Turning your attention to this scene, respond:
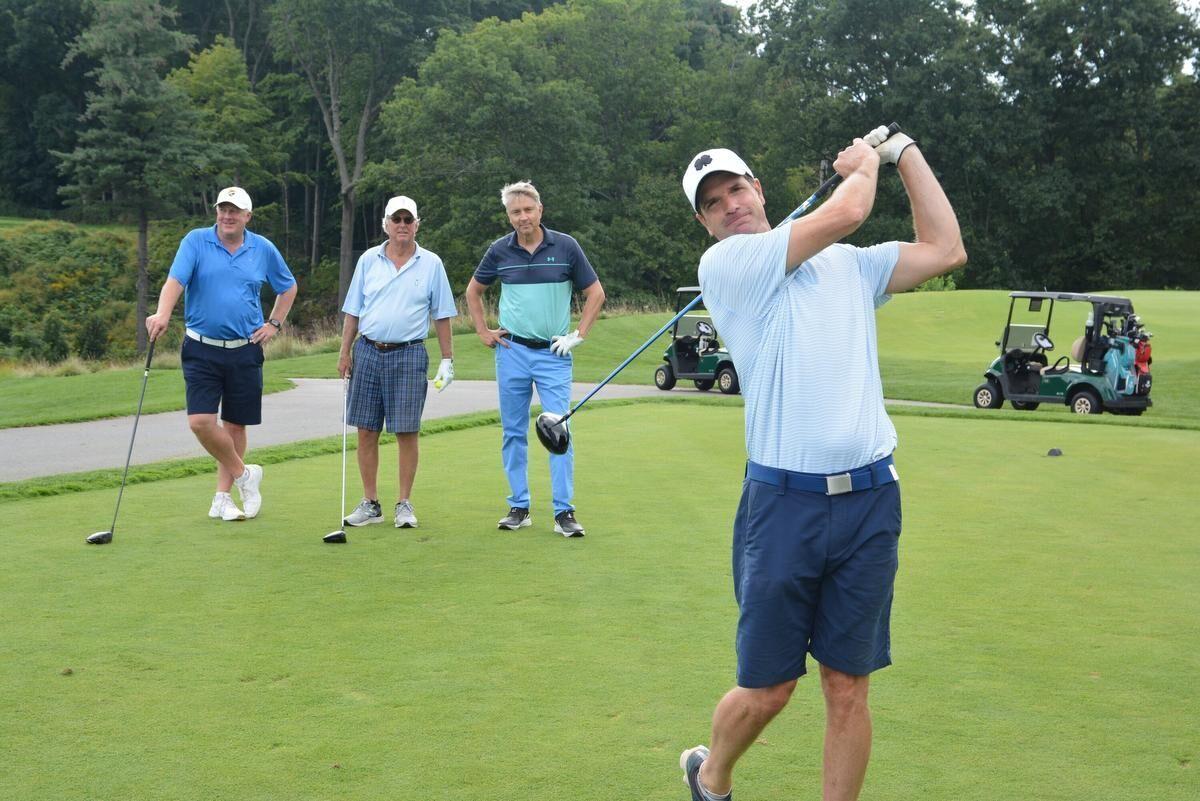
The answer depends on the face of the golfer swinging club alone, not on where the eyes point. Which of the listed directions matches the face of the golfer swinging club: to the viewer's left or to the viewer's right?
to the viewer's left

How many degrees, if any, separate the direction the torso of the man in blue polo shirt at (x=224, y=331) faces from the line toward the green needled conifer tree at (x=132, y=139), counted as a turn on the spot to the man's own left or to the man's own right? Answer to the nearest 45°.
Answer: approximately 180°

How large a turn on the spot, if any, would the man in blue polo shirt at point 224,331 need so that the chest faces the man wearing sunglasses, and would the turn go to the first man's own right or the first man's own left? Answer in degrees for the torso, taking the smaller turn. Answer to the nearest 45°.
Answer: approximately 90° to the first man's own left

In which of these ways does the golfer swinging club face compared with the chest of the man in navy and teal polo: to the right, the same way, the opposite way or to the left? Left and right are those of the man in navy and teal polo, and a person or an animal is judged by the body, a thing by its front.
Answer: the same way

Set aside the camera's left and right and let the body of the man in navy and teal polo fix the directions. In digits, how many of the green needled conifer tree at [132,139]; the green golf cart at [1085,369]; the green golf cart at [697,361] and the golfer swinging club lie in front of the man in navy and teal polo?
1

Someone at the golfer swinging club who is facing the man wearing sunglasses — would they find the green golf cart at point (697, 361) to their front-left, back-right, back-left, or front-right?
front-right

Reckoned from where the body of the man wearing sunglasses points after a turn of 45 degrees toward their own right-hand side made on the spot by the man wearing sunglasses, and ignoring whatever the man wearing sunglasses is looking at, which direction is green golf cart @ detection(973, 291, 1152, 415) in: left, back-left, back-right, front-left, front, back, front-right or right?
back

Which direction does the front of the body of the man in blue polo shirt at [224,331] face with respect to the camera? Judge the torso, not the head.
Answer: toward the camera

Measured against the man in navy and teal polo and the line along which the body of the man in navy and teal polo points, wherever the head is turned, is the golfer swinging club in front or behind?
in front

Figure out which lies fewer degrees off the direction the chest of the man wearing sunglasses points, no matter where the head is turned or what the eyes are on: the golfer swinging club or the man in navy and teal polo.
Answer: the golfer swinging club

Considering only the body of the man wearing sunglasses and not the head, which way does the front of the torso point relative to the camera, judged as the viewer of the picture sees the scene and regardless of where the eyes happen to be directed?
toward the camera

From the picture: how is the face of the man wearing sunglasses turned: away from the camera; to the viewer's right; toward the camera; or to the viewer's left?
toward the camera

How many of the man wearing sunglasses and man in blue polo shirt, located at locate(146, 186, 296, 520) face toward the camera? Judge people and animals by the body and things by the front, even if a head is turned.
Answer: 2

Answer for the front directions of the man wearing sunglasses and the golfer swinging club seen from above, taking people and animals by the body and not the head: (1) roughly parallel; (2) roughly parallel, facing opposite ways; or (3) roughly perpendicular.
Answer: roughly parallel

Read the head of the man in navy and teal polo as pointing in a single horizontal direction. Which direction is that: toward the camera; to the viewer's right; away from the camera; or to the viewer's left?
toward the camera

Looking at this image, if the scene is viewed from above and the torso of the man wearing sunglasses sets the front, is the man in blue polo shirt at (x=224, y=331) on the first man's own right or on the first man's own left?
on the first man's own right
